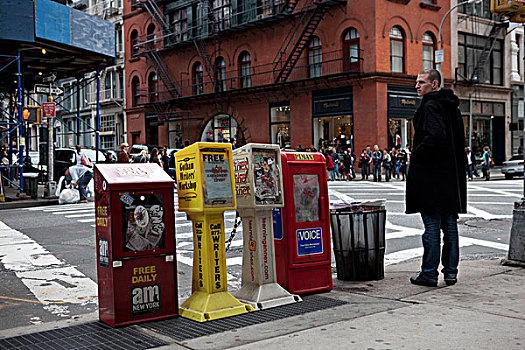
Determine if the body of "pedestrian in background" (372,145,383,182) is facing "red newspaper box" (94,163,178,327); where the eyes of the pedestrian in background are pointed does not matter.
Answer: yes

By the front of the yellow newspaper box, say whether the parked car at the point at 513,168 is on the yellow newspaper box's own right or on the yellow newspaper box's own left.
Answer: on the yellow newspaper box's own left

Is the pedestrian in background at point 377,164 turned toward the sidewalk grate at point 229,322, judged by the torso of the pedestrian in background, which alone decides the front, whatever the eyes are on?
yes

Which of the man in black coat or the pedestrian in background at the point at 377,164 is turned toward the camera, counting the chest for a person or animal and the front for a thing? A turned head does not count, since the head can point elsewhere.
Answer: the pedestrian in background

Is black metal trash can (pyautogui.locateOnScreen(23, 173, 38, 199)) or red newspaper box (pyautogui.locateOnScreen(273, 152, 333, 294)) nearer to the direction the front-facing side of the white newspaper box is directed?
the red newspaper box

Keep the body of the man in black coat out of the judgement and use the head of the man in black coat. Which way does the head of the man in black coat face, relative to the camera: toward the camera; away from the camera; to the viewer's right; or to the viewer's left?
to the viewer's left

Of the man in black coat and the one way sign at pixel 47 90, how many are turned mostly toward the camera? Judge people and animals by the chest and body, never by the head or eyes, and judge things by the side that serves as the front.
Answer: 1

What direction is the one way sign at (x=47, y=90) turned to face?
toward the camera

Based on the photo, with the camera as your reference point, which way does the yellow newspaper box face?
facing the viewer and to the right of the viewer

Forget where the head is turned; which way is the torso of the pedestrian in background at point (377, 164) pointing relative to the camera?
toward the camera

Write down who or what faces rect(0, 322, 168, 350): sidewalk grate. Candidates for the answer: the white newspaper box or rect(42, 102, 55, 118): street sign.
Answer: the street sign

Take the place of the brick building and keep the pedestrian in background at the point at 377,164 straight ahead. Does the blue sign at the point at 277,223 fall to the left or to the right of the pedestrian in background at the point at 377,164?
right

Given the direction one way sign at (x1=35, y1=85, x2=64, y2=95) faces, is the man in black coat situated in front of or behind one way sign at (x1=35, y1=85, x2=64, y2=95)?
in front

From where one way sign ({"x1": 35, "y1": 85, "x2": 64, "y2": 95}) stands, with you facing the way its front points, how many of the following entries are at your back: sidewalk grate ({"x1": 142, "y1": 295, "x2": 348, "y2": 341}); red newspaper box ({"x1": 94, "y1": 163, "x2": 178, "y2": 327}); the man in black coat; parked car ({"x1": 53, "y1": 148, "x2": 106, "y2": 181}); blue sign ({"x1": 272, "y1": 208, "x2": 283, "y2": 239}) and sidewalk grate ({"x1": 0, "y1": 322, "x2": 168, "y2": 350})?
1
